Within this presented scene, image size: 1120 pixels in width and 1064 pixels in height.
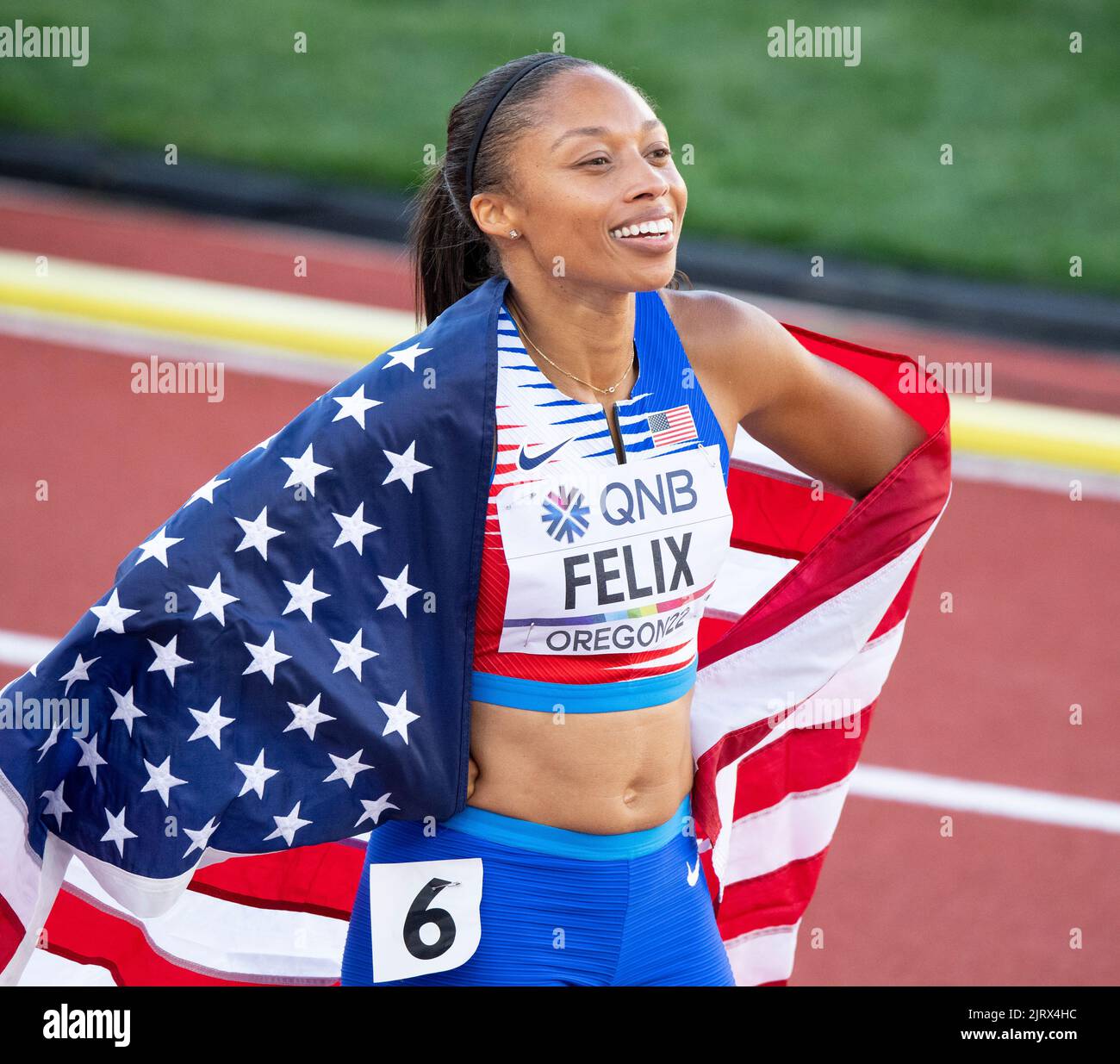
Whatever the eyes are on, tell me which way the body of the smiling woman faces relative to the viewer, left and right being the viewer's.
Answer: facing the viewer and to the right of the viewer

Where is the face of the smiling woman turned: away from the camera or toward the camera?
toward the camera
